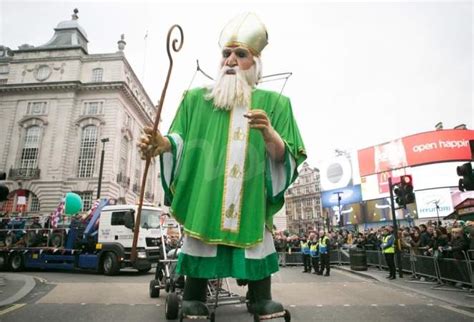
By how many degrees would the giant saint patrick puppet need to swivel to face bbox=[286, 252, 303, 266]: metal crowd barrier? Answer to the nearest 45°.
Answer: approximately 180°

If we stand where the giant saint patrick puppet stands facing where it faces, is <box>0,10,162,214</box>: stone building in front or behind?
behind

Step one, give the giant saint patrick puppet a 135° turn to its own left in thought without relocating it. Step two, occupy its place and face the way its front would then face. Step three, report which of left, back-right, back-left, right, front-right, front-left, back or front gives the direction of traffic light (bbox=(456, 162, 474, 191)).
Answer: front

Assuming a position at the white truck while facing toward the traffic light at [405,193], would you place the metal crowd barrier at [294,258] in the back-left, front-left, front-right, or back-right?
front-left

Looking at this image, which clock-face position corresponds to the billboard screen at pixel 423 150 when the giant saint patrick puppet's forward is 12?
The billboard screen is roughly at 7 o'clock from the giant saint patrick puppet.

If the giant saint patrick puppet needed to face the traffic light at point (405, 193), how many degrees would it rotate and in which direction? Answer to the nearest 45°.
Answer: approximately 135° to its left

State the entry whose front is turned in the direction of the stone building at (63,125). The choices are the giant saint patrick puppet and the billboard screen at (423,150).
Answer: the billboard screen

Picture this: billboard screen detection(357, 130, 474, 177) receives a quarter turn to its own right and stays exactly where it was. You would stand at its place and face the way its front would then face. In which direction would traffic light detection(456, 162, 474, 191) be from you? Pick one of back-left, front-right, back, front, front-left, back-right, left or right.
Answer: back-left

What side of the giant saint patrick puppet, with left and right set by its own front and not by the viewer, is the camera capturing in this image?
front

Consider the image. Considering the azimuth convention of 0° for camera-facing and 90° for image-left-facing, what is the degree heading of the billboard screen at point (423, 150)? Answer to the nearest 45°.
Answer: approximately 45°

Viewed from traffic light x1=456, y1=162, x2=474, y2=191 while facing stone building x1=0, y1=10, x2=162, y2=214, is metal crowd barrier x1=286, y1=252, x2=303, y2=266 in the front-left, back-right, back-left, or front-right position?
front-right

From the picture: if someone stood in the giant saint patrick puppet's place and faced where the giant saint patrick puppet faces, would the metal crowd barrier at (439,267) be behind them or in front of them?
behind

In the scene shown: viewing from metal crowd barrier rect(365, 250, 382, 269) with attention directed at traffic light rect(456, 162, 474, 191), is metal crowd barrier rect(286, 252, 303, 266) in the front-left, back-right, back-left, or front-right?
back-right
